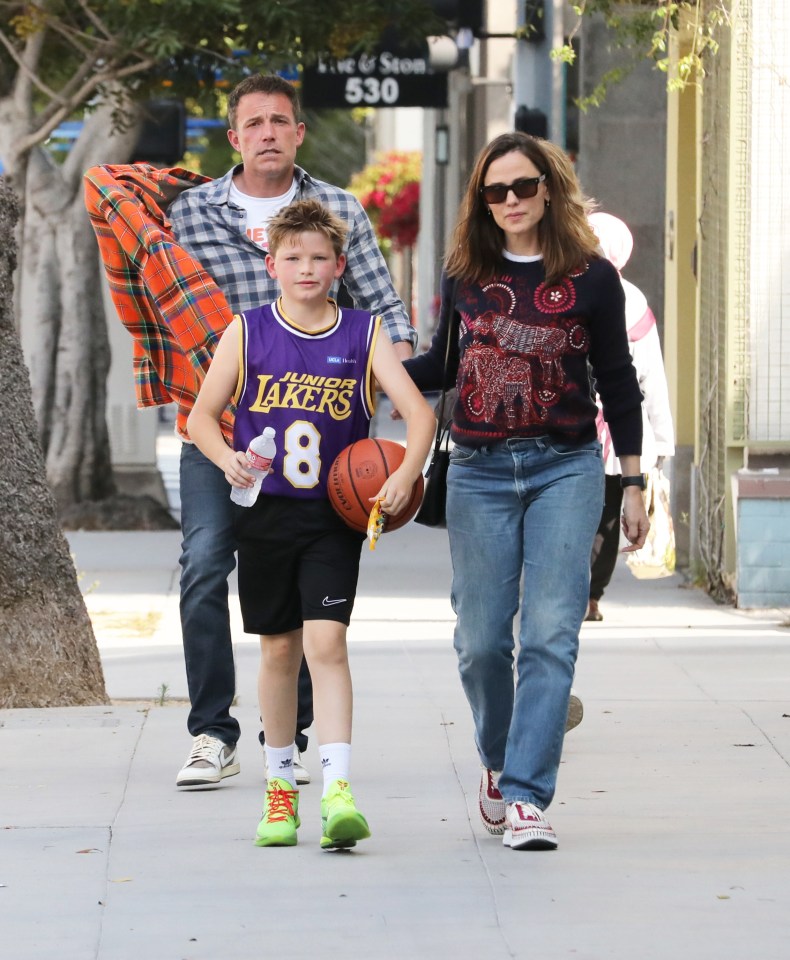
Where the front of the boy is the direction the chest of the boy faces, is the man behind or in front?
behind

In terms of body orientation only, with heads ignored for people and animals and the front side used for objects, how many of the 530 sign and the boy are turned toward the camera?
2

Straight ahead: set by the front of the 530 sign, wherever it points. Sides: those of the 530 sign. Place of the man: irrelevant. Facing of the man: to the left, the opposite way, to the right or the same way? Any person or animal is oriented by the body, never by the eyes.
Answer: the same way

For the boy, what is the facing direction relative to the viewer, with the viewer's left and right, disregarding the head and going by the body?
facing the viewer

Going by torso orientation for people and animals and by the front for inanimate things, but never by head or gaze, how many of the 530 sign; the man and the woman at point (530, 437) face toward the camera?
3

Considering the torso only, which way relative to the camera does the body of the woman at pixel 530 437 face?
toward the camera

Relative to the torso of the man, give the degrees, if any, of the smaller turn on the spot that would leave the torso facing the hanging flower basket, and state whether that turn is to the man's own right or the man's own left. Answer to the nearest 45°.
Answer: approximately 180°

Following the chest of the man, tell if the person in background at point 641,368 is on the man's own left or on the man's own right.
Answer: on the man's own left

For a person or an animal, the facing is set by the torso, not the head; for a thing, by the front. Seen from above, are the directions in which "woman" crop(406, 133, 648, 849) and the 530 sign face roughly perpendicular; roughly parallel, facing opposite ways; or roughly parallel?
roughly parallel

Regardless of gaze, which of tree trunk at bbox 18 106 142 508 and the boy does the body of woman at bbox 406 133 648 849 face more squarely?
the boy

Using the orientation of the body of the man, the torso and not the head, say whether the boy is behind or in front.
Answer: in front

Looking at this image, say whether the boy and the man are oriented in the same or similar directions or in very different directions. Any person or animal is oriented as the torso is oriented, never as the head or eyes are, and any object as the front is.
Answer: same or similar directions

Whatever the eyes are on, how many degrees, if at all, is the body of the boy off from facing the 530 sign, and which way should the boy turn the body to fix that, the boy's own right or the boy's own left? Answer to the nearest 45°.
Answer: approximately 180°

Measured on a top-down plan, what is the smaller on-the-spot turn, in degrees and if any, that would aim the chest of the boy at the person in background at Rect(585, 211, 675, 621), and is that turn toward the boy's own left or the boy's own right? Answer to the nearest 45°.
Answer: approximately 135° to the boy's own left

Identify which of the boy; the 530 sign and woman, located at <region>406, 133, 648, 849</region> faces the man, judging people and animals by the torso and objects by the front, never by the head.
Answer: the 530 sign

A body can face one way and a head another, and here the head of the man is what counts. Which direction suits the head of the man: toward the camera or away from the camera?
toward the camera

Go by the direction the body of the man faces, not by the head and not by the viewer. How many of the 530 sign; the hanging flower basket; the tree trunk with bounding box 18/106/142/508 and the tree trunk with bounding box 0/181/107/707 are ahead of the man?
0
